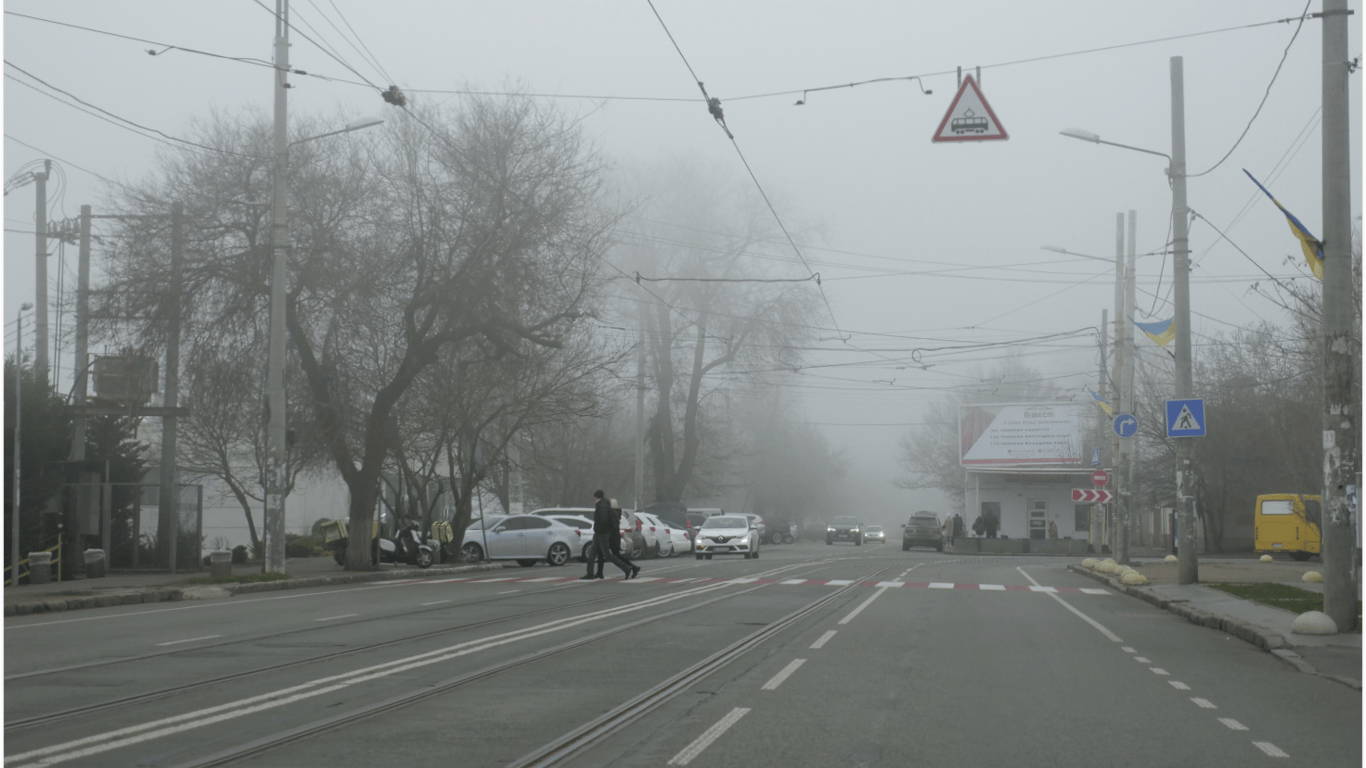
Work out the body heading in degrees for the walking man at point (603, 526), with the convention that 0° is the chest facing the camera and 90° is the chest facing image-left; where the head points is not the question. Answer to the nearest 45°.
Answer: approximately 90°

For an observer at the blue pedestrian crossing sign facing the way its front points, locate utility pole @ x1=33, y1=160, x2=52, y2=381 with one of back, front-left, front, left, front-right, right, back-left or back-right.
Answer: right

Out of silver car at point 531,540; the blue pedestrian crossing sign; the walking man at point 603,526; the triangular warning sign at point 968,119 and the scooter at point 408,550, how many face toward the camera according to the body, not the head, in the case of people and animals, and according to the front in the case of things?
2

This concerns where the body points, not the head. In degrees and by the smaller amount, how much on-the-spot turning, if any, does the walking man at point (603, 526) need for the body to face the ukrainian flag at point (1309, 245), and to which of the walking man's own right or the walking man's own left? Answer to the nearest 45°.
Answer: approximately 135° to the walking man's own left

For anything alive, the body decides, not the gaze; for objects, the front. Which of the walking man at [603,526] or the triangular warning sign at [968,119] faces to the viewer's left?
the walking man
